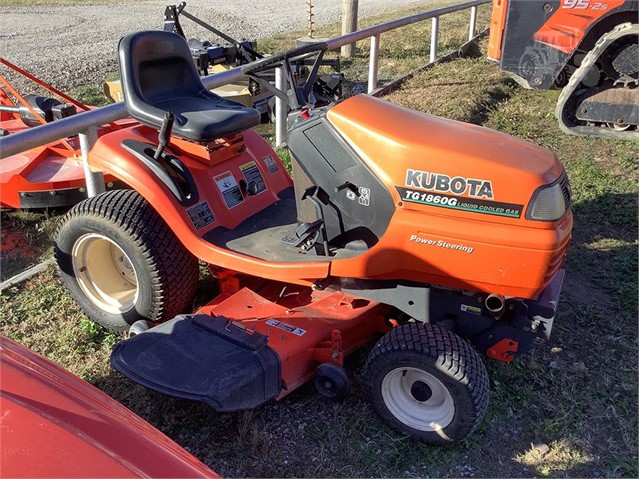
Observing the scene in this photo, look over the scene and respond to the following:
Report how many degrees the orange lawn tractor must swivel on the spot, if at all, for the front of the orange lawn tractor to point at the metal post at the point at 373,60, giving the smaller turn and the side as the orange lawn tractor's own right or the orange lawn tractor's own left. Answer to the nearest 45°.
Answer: approximately 135° to the orange lawn tractor's own left

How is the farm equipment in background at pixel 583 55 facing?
to the viewer's right

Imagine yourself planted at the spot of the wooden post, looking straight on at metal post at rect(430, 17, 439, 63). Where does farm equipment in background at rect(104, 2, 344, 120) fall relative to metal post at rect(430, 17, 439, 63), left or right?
right

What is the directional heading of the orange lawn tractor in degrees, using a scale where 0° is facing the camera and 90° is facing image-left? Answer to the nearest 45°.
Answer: approximately 315°

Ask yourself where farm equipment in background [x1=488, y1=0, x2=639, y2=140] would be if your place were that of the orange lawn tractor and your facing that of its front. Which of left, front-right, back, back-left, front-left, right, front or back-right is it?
left

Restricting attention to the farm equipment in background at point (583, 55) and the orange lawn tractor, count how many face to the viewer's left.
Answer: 0

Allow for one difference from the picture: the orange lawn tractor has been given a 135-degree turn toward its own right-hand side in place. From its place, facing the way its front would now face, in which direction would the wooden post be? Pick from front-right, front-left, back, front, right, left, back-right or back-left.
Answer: right

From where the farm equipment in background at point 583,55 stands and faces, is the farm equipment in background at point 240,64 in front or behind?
behind
